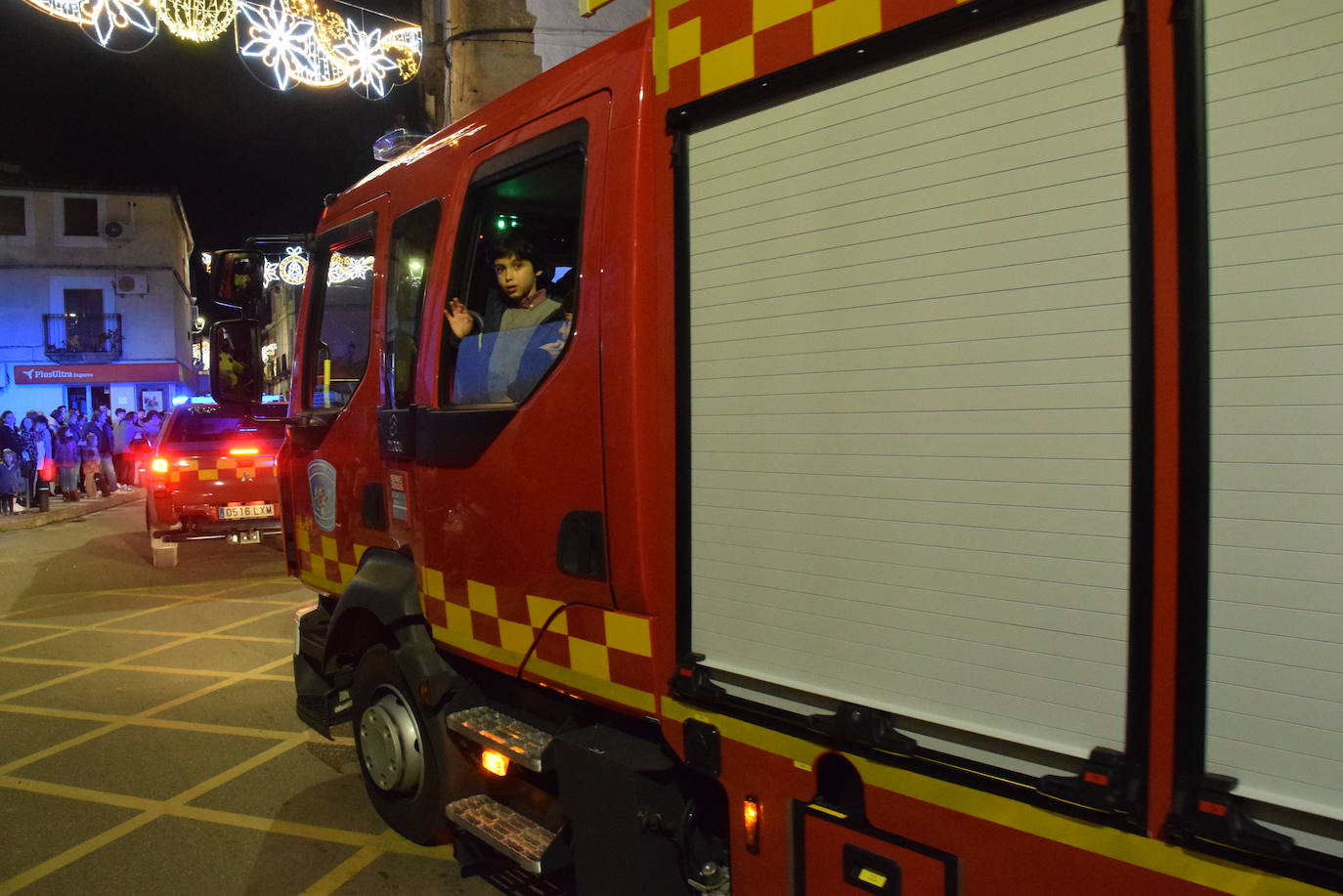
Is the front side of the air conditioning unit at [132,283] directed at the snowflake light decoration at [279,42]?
yes

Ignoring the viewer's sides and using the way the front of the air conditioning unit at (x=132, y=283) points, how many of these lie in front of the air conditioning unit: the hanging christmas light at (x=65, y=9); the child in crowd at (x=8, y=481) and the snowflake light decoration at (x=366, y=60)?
3

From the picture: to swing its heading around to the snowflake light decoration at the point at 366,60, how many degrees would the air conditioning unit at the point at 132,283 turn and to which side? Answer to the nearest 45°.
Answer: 0° — it already faces it

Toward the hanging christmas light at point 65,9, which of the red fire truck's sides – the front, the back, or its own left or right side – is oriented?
front

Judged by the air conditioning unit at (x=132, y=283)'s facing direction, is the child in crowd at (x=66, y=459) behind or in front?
in front

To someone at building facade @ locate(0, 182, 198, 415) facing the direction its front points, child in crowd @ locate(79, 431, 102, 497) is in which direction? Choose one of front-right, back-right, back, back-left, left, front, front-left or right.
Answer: front

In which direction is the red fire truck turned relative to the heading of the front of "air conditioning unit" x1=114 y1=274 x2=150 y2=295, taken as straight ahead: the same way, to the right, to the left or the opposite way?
the opposite way

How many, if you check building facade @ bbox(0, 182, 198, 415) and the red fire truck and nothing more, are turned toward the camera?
1

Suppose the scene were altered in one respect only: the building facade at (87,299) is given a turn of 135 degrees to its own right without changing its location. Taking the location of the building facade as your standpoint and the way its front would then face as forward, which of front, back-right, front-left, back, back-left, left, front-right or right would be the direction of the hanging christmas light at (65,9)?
back-left

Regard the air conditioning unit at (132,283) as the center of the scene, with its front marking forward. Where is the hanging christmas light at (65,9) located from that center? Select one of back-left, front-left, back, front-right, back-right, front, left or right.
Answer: front

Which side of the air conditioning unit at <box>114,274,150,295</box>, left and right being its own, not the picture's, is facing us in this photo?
front

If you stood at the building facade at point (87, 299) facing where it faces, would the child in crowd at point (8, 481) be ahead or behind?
ahead

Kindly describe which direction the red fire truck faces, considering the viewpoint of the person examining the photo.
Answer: facing away from the viewer and to the left of the viewer

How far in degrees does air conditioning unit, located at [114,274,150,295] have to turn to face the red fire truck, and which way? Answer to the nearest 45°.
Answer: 0° — it already faces it

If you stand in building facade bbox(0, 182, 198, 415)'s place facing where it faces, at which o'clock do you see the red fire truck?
The red fire truck is roughly at 12 o'clock from the building facade.

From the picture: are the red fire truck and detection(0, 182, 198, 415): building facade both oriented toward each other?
yes

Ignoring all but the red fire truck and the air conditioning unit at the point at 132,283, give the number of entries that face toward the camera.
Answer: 1
